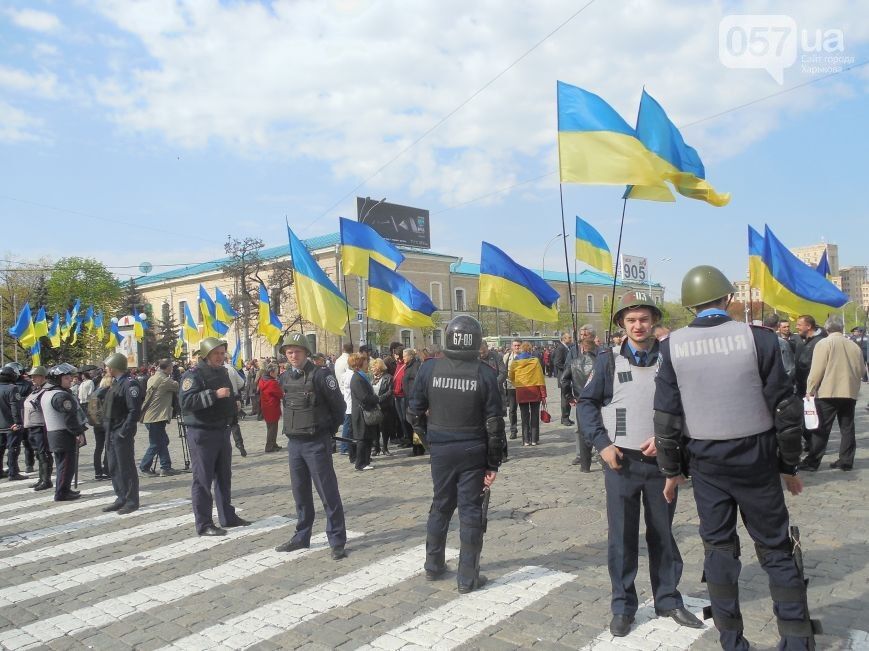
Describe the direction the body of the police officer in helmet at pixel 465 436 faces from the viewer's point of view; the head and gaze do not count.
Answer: away from the camera

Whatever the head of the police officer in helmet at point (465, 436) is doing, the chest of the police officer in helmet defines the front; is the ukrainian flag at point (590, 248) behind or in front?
in front

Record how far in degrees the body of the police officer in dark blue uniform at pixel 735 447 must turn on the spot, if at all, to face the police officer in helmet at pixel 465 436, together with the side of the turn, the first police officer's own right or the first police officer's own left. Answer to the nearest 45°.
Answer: approximately 45° to the first police officer's own left

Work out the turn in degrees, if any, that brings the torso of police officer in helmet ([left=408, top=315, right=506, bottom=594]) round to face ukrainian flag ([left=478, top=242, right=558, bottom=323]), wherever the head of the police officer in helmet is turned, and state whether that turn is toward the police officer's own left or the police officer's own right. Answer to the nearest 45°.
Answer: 0° — they already face it

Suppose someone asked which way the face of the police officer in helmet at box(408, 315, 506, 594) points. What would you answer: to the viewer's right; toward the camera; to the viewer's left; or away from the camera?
away from the camera

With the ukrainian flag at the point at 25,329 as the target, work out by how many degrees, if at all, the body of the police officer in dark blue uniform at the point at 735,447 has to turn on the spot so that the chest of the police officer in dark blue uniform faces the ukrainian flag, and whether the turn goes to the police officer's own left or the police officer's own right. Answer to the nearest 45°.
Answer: approximately 45° to the police officer's own left

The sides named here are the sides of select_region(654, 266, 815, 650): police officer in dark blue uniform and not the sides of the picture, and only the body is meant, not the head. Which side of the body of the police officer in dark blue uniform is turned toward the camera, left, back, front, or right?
back

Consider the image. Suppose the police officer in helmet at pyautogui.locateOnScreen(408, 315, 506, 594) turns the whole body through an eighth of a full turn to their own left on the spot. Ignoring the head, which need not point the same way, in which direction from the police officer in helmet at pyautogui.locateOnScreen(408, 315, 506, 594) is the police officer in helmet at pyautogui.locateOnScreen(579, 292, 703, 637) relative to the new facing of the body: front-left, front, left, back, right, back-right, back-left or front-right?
back

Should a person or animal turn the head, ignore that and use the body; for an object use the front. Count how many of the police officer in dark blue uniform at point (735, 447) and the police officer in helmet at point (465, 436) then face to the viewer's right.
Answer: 0
